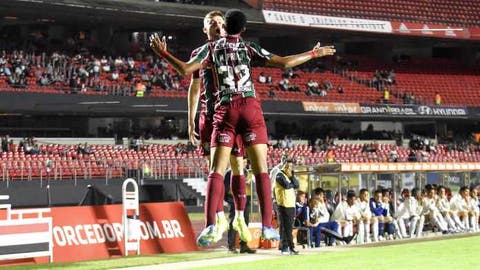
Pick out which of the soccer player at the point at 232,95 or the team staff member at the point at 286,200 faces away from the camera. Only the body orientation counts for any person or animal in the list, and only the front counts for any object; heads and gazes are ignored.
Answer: the soccer player

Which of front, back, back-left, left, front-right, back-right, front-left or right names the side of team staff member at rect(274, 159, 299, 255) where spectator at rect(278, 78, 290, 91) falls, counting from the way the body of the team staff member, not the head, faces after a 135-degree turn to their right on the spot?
right

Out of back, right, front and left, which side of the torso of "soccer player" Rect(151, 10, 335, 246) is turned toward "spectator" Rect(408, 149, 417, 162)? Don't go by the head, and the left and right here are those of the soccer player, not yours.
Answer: front

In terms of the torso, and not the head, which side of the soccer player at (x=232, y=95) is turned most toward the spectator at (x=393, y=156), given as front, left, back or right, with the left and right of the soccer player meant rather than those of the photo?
front

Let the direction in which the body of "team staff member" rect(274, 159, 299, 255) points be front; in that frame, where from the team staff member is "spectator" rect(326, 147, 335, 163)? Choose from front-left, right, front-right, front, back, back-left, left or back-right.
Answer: back-left

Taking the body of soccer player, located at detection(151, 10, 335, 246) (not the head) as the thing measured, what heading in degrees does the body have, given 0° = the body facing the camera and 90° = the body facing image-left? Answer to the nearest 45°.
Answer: approximately 180°

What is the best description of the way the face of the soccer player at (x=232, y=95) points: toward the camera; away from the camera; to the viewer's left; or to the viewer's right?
away from the camera

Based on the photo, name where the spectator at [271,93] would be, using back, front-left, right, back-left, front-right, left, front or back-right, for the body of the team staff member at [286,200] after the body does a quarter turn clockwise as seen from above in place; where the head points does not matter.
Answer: back-right

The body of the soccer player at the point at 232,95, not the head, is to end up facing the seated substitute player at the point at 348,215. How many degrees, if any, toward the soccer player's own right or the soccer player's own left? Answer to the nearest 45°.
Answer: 0° — they already face them

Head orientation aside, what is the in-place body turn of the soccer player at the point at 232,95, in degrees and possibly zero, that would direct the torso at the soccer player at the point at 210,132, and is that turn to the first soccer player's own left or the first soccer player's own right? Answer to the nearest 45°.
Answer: approximately 45° to the first soccer player's own left

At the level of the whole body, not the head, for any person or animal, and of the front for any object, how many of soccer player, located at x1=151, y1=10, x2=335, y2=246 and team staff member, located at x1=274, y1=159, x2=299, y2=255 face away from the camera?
1

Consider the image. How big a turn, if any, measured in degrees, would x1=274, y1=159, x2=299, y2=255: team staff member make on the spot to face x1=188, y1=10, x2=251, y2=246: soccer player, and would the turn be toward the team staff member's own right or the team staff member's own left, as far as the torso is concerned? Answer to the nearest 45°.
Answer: approximately 45° to the team staff member's own right

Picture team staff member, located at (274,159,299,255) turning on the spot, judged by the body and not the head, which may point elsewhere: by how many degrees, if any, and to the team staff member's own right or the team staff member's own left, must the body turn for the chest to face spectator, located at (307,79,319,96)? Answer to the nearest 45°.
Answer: approximately 135° to the team staff member's own left

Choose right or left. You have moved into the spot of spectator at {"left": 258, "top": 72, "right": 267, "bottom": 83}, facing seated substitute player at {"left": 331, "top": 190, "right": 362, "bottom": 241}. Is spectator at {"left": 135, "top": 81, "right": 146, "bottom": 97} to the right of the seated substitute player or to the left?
right
